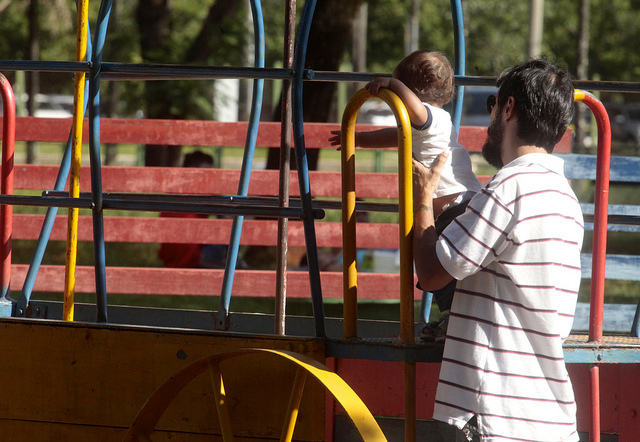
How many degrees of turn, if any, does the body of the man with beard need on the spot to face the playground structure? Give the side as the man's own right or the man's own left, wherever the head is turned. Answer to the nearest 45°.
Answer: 0° — they already face it

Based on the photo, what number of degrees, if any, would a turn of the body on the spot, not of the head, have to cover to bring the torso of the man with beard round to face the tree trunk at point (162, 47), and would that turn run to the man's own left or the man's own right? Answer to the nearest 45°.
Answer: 0° — they already face it

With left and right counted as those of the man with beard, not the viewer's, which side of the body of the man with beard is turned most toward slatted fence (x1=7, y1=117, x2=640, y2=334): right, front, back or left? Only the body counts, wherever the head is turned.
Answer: front

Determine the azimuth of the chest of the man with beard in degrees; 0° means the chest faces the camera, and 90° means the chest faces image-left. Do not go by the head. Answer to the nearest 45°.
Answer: approximately 135°

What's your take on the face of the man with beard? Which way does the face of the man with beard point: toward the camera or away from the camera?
away from the camera
